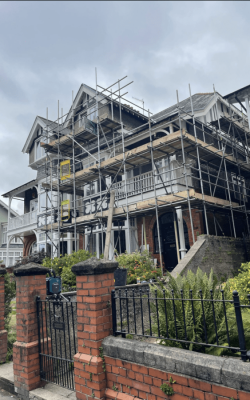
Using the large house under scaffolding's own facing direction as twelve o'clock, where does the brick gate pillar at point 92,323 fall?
The brick gate pillar is roughly at 11 o'clock from the large house under scaffolding.

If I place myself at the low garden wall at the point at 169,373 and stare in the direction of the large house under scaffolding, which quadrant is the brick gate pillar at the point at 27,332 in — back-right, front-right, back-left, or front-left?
front-left

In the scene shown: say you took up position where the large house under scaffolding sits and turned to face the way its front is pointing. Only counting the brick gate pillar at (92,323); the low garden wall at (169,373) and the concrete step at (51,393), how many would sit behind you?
0

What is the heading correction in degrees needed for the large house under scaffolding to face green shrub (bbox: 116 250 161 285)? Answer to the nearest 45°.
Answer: approximately 45° to its left

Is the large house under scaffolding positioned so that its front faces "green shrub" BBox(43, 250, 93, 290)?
yes

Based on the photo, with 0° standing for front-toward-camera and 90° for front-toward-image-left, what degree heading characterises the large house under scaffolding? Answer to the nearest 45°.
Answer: approximately 45°

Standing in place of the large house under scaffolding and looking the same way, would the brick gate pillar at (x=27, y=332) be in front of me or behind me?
in front

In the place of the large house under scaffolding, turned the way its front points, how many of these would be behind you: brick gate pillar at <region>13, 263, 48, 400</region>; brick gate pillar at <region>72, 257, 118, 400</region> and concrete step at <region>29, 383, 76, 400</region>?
0

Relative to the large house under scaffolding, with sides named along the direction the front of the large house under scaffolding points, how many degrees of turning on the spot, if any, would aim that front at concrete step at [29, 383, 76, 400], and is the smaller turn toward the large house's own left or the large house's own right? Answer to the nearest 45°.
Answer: approximately 45° to the large house's own left

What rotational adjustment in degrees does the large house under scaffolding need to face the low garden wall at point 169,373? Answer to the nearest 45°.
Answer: approximately 45° to its left
